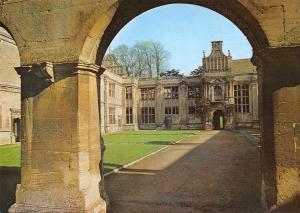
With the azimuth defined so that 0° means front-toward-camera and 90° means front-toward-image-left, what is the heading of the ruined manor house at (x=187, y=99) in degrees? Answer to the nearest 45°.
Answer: approximately 0°

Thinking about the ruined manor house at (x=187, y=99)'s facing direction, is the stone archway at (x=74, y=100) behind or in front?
in front
